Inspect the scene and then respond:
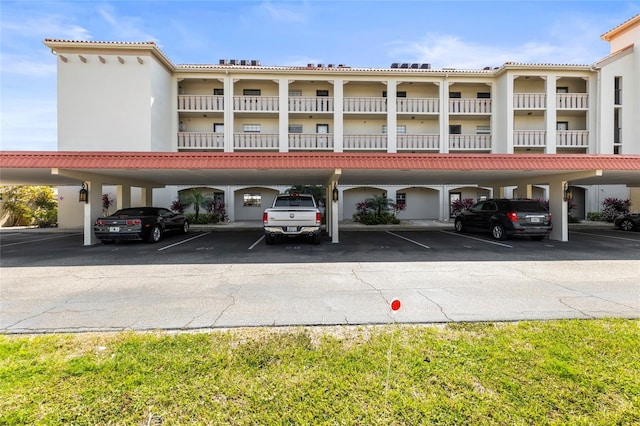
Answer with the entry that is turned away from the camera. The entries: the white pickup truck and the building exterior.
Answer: the white pickup truck

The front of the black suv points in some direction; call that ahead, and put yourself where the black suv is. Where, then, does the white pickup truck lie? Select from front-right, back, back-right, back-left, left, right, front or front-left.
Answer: left

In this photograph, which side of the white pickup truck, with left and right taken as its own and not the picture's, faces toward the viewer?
back

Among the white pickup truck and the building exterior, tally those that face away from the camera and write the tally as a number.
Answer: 1

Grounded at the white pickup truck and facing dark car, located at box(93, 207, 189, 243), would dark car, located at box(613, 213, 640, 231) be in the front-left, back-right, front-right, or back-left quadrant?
back-right

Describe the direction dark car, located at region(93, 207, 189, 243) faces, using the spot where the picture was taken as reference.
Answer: facing away from the viewer and to the right of the viewer

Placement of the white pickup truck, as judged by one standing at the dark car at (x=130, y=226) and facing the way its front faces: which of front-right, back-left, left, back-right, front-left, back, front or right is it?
right

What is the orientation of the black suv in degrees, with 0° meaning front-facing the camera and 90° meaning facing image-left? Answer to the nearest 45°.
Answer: approximately 135°

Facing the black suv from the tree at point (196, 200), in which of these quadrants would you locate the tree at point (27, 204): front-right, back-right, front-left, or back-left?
back-right

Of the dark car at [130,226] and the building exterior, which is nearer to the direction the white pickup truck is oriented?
the building exterior

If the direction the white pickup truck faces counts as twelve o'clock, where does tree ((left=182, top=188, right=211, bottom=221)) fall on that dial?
The tree is roughly at 11 o'clock from the white pickup truck.
